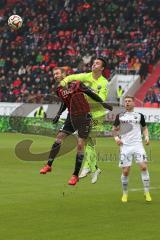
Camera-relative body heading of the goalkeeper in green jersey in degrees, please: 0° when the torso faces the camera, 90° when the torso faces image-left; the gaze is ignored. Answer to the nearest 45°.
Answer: approximately 45°

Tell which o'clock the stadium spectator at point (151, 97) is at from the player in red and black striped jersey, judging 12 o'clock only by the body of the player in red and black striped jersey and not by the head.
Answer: The stadium spectator is roughly at 5 o'clock from the player in red and black striped jersey.

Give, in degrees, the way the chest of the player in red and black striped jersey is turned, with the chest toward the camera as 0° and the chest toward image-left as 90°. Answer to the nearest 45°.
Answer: approximately 45°

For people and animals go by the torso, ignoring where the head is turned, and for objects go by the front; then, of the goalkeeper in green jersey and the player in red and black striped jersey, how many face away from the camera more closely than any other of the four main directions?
0

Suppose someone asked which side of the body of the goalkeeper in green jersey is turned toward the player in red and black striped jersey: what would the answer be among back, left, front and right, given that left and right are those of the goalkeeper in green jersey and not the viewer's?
front

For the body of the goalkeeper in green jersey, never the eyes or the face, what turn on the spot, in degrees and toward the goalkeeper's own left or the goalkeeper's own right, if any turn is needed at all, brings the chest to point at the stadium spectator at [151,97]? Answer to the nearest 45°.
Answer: approximately 135° to the goalkeeper's own right

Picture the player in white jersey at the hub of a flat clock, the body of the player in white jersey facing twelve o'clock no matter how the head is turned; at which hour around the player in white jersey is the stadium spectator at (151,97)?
The stadium spectator is roughly at 6 o'clock from the player in white jersey.

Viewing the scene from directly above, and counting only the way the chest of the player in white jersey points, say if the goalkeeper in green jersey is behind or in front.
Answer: behind

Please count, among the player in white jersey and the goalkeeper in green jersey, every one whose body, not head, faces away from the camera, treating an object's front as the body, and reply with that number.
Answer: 0
